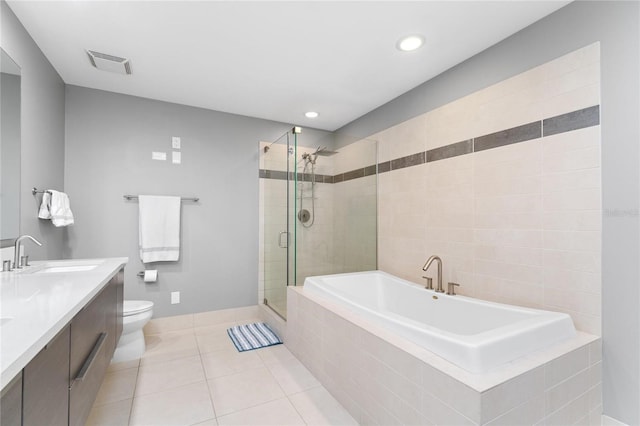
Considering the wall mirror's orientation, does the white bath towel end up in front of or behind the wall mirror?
in front

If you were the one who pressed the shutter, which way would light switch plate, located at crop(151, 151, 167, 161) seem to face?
facing the viewer

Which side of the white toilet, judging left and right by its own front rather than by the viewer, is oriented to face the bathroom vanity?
right

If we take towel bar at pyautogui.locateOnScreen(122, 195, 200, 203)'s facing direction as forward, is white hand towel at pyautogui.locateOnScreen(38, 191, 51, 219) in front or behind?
in front

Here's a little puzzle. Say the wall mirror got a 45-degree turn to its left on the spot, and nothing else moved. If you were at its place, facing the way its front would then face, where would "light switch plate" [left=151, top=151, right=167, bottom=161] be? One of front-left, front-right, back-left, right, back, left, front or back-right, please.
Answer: front

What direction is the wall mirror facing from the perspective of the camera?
to the viewer's right

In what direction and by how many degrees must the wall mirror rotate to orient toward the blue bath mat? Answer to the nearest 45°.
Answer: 0° — it already faces it
